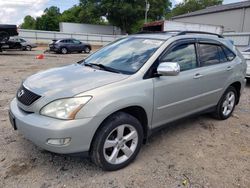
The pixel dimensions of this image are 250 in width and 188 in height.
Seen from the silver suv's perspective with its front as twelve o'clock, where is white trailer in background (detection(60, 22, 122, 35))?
The white trailer in background is roughly at 4 o'clock from the silver suv.

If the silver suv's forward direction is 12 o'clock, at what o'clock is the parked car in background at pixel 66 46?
The parked car in background is roughly at 4 o'clock from the silver suv.

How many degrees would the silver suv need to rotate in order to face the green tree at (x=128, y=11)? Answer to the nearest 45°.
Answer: approximately 135° to its right

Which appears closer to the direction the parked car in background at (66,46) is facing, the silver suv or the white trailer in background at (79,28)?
the white trailer in background

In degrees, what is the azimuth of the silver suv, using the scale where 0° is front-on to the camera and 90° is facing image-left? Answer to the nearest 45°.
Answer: approximately 45°
